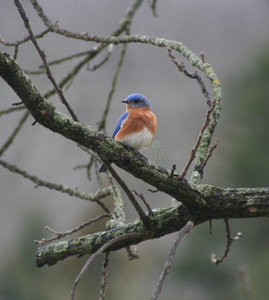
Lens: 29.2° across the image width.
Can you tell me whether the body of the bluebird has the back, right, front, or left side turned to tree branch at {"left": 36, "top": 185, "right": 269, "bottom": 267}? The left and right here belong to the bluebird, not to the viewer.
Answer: front
